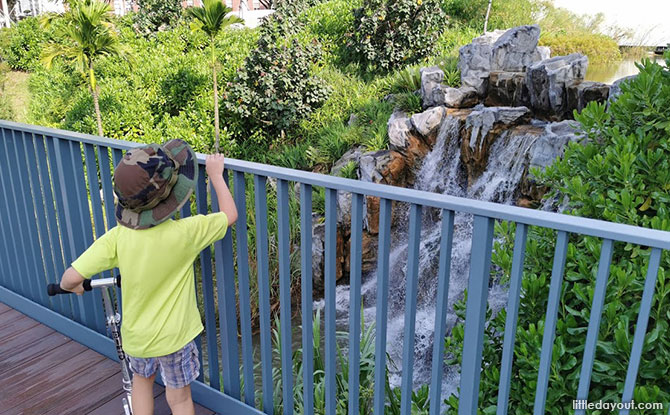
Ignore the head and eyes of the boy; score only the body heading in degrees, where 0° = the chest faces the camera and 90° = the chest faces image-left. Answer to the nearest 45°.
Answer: approximately 180°

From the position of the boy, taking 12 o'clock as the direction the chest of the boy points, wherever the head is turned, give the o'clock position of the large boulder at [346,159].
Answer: The large boulder is roughly at 1 o'clock from the boy.

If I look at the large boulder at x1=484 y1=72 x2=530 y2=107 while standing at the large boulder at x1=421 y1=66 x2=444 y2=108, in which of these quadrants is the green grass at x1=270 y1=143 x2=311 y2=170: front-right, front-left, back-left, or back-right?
back-right

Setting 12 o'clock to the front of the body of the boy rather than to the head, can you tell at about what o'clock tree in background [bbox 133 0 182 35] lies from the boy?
The tree in background is roughly at 12 o'clock from the boy.

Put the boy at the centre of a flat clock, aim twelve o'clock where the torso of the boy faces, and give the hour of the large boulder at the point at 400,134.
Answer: The large boulder is roughly at 1 o'clock from the boy.

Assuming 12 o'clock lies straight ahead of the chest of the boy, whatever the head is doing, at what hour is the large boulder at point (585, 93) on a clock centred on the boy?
The large boulder is roughly at 2 o'clock from the boy.

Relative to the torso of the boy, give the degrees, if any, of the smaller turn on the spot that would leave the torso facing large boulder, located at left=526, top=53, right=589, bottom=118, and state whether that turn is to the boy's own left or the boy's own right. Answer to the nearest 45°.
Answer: approximately 45° to the boy's own right

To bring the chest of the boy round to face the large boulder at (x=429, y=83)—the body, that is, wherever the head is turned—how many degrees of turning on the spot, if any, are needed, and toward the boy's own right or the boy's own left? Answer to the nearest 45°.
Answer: approximately 45° to the boy's own right

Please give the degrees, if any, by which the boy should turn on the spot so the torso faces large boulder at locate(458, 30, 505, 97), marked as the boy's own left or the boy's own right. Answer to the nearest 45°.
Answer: approximately 45° to the boy's own right

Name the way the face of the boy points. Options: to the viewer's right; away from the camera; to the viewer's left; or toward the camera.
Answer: away from the camera
